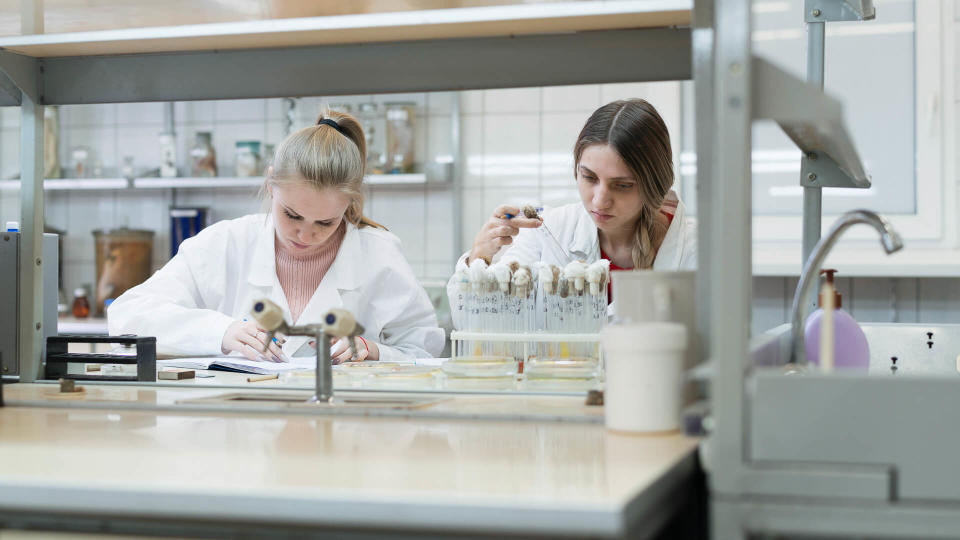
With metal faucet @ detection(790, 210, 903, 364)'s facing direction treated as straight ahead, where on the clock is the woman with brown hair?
The woman with brown hair is roughly at 8 o'clock from the metal faucet.

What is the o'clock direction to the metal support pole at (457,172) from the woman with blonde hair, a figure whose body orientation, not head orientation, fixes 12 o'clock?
The metal support pole is roughly at 7 o'clock from the woman with blonde hair.

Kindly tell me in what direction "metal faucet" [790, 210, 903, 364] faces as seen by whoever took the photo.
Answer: facing to the right of the viewer

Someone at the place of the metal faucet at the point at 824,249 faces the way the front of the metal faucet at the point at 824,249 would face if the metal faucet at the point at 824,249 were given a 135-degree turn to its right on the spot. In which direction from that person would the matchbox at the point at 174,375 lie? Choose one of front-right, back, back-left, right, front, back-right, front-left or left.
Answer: front-right

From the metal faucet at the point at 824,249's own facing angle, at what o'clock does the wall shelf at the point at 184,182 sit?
The wall shelf is roughly at 7 o'clock from the metal faucet.

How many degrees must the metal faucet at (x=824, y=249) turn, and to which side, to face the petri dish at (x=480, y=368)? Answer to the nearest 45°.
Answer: approximately 180°

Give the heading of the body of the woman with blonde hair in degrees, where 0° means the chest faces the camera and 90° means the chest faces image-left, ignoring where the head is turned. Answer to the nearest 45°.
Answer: approximately 0°

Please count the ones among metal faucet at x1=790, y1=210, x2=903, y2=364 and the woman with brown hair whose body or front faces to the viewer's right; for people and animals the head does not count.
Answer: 1

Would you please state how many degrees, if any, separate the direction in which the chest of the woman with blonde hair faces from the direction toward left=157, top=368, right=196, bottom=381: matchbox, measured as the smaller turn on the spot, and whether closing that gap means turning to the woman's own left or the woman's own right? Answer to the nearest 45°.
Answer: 0° — they already face it
